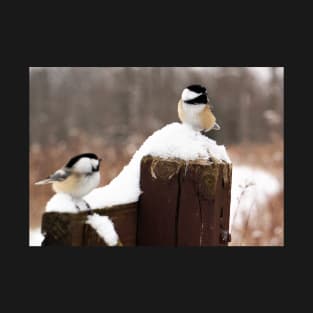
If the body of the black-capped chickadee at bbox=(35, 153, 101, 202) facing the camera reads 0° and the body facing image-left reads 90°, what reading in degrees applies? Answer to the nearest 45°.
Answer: approximately 270°
